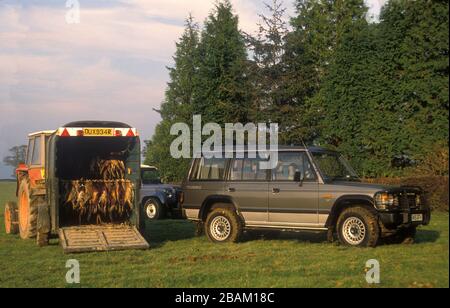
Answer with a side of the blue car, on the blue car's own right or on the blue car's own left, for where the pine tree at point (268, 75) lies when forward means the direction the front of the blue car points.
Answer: on the blue car's own left

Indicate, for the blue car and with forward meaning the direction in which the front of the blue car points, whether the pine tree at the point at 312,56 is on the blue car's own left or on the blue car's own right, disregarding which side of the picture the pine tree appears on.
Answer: on the blue car's own left

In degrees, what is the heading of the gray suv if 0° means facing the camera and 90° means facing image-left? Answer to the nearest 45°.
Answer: approximately 315°

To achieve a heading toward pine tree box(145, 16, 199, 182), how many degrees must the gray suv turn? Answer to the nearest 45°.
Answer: approximately 135° to its left

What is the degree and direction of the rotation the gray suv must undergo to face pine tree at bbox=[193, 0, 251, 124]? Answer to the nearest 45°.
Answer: approximately 135° to its left
